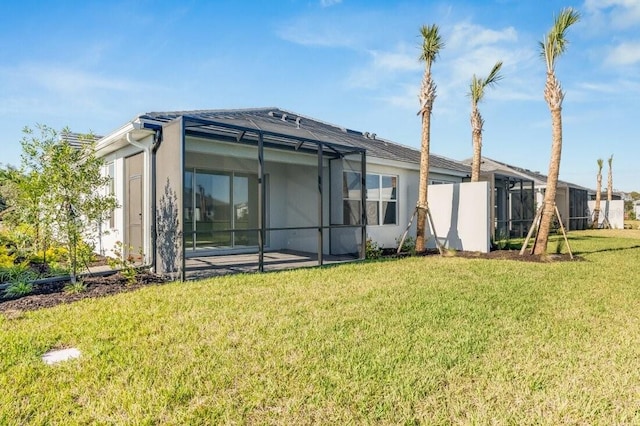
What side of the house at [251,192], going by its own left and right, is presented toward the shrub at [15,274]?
left

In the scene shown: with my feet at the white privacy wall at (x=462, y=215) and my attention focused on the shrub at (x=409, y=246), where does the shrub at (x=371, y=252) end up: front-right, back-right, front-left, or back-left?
front-left

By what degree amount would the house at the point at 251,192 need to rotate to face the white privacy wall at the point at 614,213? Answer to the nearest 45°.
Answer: approximately 90° to its right

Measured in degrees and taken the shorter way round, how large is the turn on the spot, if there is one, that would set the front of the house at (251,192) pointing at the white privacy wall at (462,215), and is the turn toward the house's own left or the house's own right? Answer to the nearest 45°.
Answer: approximately 135° to the house's own right

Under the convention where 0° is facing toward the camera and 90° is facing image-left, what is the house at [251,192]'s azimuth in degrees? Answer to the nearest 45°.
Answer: approximately 135°

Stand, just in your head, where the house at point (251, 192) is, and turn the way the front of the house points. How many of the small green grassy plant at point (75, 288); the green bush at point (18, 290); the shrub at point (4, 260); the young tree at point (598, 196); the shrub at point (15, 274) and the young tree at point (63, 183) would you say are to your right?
1

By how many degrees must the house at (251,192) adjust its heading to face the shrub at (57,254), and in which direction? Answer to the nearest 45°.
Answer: approximately 90° to its left

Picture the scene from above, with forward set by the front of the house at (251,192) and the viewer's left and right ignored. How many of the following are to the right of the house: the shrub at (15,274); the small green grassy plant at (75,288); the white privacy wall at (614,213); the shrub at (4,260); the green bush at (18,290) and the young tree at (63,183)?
1

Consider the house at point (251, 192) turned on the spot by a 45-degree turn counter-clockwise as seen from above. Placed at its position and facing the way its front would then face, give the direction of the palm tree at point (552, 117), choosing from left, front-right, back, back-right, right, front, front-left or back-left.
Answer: back
